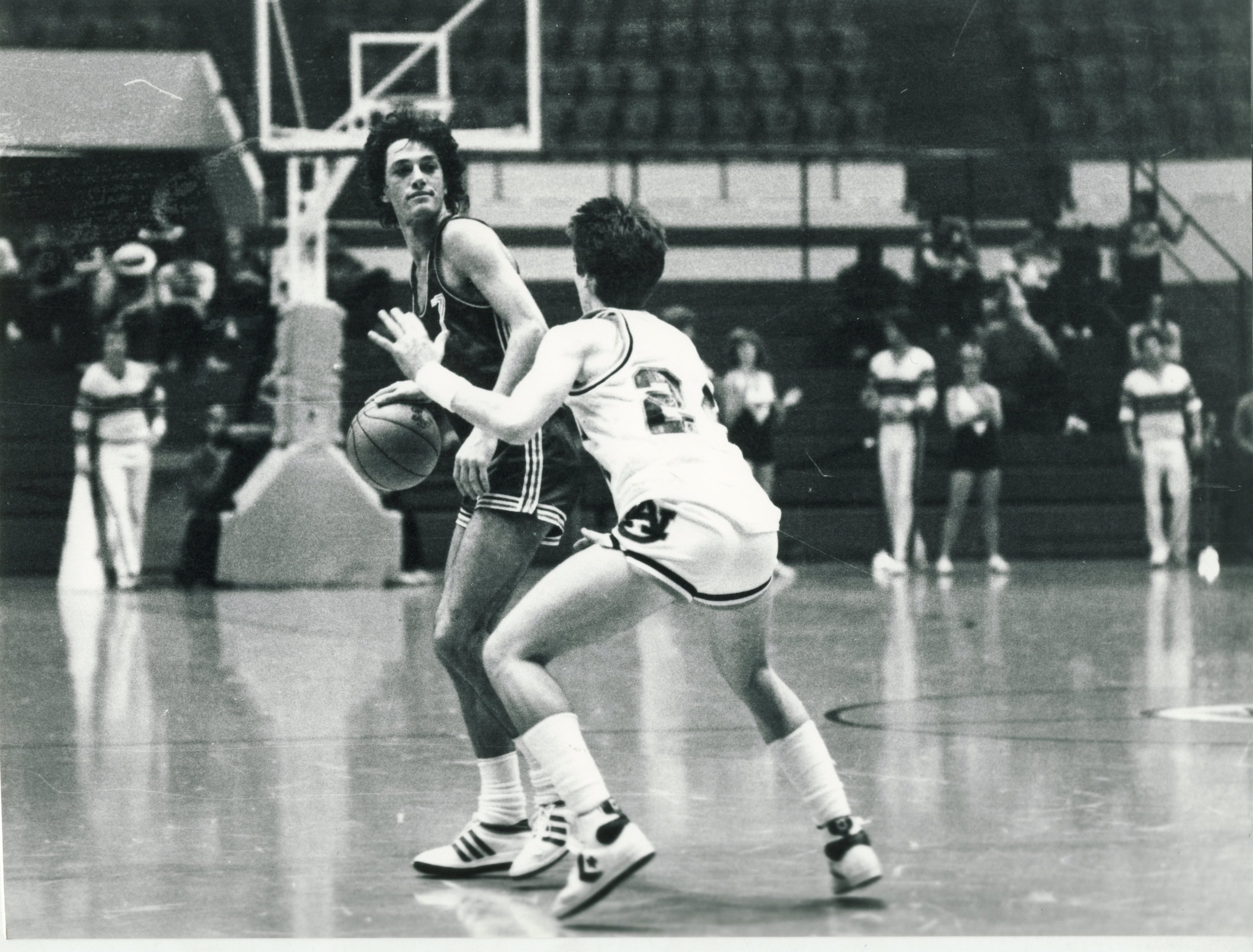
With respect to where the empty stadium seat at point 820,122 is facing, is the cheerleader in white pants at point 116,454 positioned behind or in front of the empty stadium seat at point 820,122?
in front

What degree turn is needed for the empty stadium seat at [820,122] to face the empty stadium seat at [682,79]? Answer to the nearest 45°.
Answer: approximately 90° to its right

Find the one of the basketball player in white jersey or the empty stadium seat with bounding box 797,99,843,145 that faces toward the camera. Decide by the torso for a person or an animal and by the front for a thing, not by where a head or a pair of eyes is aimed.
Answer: the empty stadium seat

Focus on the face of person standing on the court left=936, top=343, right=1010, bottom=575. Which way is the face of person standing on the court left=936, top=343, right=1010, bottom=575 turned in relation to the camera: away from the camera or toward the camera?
toward the camera

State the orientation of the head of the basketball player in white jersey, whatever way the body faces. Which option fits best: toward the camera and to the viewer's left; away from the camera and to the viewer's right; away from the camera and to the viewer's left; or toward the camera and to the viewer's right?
away from the camera and to the viewer's left

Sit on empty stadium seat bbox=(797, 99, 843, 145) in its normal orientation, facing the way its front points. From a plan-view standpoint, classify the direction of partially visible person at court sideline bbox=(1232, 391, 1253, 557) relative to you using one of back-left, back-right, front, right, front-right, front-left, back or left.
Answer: front-left

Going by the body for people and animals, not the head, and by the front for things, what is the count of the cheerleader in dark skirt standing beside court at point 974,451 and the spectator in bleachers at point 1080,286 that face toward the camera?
2

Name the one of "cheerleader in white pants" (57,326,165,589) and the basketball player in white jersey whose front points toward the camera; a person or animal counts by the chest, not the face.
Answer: the cheerleader in white pants

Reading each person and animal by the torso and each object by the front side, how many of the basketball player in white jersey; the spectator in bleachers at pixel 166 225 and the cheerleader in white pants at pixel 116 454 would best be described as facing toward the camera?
2

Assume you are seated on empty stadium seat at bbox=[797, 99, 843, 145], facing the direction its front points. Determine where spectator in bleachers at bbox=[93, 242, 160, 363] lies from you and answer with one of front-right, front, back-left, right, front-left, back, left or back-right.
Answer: front-right

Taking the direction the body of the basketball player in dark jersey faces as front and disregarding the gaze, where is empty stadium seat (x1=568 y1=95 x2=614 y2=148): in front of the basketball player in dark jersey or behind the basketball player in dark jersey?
behind

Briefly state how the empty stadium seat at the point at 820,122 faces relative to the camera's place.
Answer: facing the viewer

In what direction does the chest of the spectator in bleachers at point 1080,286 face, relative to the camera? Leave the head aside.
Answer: toward the camera

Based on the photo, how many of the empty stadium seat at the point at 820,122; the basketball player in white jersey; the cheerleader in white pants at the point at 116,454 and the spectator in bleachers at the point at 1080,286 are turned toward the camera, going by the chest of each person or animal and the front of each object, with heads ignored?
3

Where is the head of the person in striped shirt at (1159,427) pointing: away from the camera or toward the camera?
toward the camera

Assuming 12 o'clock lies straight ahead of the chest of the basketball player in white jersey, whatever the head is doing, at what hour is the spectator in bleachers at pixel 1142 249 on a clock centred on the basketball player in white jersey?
The spectator in bleachers is roughly at 2 o'clock from the basketball player in white jersey.
